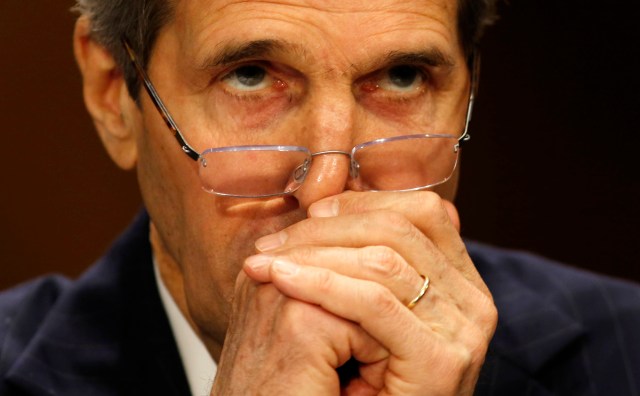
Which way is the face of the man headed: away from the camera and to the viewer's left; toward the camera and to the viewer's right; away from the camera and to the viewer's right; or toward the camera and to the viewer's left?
toward the camera and to the viewer's right

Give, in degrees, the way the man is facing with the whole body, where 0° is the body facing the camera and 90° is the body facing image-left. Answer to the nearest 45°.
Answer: approximately 0°
